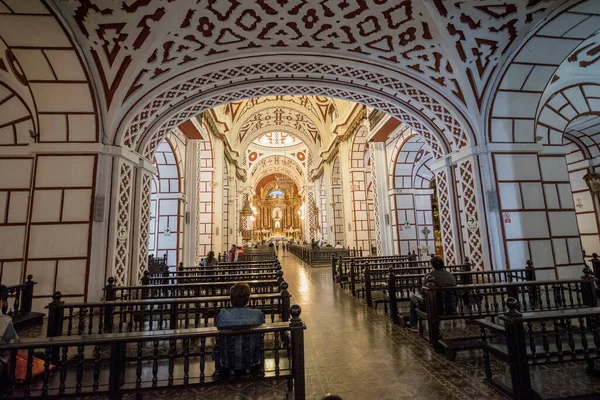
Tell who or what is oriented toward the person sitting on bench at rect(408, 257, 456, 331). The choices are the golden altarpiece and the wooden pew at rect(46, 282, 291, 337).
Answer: the golden altarpiece

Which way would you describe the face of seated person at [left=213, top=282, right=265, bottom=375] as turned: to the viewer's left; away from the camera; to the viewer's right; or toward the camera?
away from the camera

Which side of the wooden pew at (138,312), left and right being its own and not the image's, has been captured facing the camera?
back

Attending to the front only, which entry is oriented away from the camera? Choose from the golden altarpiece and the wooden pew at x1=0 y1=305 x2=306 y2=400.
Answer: the wooden pew

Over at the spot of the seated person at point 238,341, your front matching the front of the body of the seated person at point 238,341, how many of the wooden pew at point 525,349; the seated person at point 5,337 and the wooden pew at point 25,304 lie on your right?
1

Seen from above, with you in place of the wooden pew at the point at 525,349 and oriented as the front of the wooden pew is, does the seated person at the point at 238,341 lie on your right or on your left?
on your left

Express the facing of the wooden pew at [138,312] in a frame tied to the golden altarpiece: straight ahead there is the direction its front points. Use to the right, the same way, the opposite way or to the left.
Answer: the opposite way

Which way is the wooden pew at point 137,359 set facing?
away from the camera

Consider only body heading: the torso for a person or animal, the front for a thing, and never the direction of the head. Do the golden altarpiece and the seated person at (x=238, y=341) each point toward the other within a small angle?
yes

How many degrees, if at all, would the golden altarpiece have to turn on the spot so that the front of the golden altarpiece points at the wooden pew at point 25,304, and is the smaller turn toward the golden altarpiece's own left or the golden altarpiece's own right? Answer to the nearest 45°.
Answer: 0° — it already faces it

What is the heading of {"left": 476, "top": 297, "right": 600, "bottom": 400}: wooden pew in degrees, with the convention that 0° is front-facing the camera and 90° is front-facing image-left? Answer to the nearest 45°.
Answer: approximately 135°

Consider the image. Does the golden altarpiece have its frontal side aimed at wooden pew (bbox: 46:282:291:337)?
yes

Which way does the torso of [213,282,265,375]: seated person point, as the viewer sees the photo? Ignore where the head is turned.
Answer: away from the camera

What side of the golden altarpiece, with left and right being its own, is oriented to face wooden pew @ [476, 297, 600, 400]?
front

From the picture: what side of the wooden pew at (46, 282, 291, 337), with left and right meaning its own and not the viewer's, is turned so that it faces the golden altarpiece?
front
